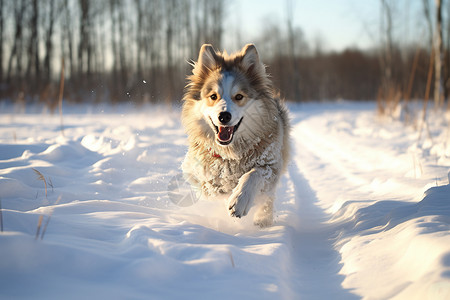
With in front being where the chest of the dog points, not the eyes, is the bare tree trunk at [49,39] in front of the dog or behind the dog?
behind

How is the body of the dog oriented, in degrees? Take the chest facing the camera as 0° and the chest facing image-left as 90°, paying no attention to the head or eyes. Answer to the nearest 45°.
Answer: approximately 0°

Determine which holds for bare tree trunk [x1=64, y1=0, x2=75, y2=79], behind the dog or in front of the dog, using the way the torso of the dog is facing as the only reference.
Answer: behind
